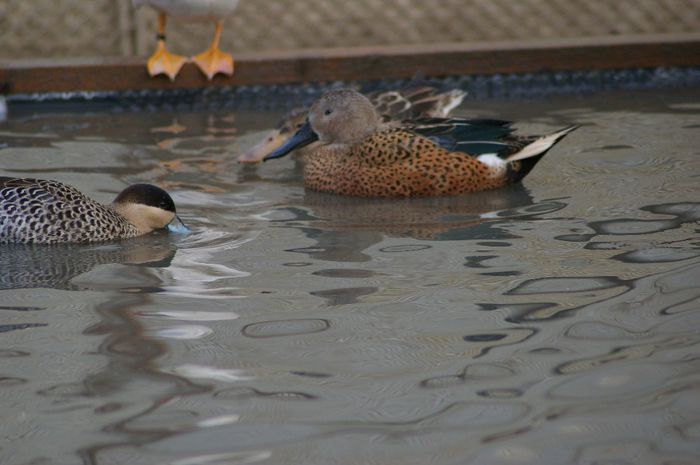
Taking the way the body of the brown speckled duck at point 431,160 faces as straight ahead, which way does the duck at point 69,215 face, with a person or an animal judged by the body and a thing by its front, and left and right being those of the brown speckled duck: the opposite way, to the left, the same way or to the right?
the opposite way

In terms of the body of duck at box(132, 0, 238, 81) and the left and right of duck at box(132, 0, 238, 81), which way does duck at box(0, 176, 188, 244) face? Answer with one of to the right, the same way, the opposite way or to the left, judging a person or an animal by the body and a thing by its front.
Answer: to the left

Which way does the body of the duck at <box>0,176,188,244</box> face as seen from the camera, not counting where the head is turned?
to the viewer's right

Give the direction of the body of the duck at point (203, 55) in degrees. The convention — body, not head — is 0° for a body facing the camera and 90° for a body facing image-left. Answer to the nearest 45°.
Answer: approximately 0°

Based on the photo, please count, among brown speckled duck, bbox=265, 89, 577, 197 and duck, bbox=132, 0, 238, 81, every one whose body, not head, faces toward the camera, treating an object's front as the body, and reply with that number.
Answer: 1

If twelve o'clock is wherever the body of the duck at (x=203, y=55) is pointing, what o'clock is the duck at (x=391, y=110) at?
the duck at (x=391, y=110) is roughly at 11 o'clock from the duck at (x=203, y=55).

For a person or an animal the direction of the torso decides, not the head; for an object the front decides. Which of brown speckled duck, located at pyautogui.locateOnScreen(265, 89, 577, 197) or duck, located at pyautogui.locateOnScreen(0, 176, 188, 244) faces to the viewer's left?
the brown speckled duck

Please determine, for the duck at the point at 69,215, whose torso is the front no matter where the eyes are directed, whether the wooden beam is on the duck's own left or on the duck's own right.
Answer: on the duck's own left

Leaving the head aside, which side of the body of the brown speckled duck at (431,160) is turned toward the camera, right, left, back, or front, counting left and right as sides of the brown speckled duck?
left

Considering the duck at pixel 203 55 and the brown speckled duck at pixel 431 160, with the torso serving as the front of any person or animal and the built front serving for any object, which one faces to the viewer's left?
the brown speckled duck
